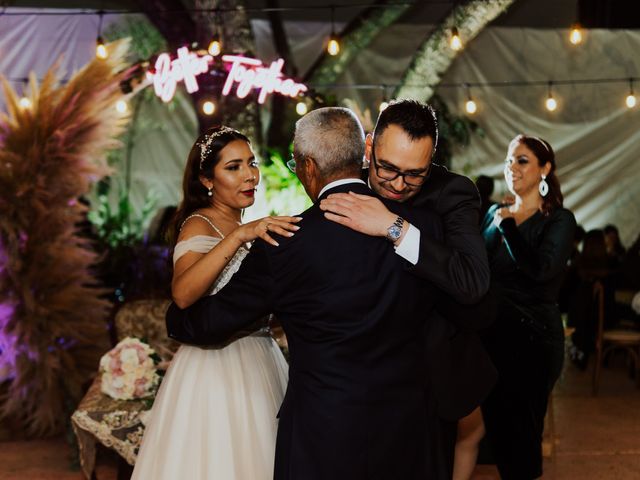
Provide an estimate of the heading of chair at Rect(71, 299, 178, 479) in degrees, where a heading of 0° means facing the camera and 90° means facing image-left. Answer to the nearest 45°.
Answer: approximately 45°

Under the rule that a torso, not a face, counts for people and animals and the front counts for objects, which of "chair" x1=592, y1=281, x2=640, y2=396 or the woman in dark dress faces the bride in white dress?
the woman in dark dress

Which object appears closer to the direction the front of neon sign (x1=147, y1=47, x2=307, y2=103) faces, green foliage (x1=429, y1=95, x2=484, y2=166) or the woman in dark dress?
the woman in dark dress

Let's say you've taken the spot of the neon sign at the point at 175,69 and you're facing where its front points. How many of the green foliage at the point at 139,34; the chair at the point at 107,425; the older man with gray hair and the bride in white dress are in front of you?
3

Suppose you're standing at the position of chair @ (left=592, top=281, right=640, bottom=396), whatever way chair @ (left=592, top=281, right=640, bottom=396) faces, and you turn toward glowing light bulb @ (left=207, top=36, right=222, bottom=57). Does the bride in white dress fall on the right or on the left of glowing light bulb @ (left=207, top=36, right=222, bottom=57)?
left

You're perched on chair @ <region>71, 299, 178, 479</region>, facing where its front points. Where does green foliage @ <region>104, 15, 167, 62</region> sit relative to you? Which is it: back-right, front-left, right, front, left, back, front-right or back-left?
back-right

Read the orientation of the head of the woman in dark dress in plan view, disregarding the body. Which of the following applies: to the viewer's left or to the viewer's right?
to the viewer's left

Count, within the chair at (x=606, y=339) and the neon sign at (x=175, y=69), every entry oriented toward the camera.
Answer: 1

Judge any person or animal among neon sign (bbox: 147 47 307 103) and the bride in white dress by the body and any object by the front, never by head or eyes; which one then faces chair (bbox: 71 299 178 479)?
the neon sign
